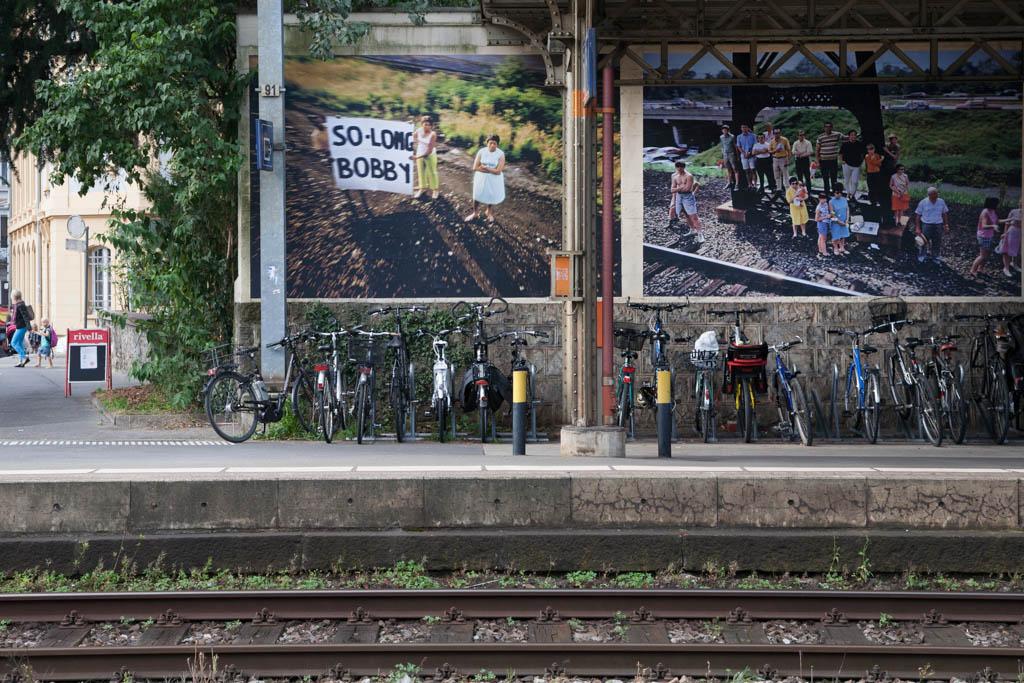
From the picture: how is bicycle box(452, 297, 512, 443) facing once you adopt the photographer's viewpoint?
facing away from the viewer

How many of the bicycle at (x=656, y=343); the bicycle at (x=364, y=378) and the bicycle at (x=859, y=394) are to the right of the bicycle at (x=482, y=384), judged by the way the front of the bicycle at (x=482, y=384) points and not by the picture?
2

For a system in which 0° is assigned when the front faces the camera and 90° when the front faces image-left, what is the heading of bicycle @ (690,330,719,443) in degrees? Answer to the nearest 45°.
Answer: approximately 180°

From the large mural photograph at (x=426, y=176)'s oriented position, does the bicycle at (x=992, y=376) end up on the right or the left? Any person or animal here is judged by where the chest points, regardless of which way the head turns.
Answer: on its left

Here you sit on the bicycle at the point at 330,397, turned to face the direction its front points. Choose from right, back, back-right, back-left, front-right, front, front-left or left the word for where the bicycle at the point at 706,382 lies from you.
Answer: right

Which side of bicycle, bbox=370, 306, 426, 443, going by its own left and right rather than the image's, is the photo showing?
back

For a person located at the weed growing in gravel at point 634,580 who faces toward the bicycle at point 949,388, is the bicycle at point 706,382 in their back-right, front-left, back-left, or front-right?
front-left

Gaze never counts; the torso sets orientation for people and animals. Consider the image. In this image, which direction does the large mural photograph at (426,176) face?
toward the camera

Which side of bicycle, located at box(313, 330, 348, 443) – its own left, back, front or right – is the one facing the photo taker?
back

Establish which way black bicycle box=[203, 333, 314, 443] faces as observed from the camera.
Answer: facing away from the viewer and to the right of the viewer

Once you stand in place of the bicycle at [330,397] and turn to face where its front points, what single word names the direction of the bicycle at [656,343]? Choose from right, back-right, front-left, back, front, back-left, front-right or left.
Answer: right
